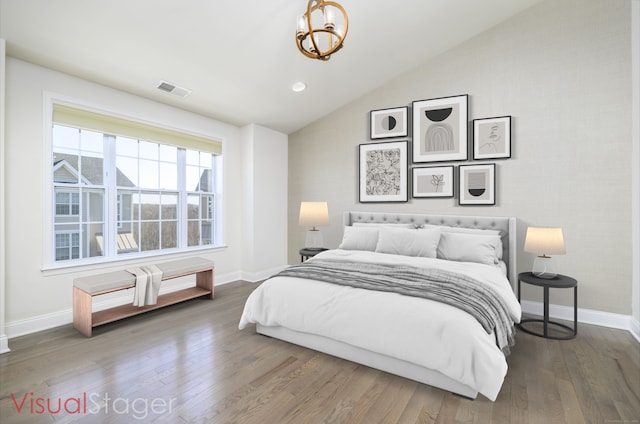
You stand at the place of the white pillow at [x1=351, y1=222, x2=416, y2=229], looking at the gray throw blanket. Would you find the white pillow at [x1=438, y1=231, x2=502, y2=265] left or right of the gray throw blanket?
left

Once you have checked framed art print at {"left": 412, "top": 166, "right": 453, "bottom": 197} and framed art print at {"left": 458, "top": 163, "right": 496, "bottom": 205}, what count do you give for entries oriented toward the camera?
2

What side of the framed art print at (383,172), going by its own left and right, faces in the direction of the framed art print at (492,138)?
left

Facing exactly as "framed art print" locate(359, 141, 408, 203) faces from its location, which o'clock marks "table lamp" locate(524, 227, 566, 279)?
The table lamp is roughly at 10 o'clock from the framed art print.

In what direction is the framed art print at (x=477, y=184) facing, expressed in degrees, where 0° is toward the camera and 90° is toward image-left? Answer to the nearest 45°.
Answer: approximately 0°

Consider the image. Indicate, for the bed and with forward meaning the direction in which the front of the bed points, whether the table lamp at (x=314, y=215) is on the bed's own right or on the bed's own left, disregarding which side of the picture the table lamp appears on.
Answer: on the bed's own right

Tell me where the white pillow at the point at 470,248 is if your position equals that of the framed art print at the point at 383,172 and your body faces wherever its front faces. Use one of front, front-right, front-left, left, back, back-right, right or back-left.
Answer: front-left

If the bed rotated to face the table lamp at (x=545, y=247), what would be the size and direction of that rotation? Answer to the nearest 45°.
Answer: approximately 180°

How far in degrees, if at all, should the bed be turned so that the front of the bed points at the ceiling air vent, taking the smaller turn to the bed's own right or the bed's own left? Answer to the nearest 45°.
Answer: approximately 45° to the bed's own right

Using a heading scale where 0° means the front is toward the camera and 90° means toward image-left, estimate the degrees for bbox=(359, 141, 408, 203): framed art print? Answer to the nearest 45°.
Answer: approximately 0°
